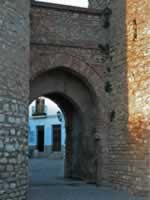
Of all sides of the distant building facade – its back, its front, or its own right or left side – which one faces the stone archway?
front

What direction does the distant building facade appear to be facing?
toward the camera
